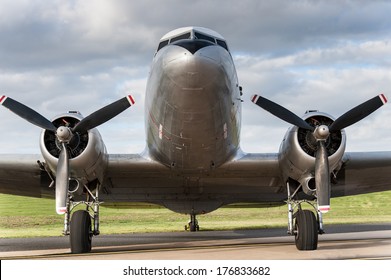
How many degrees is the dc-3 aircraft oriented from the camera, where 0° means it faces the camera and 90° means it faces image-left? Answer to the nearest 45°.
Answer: approximately 0°
